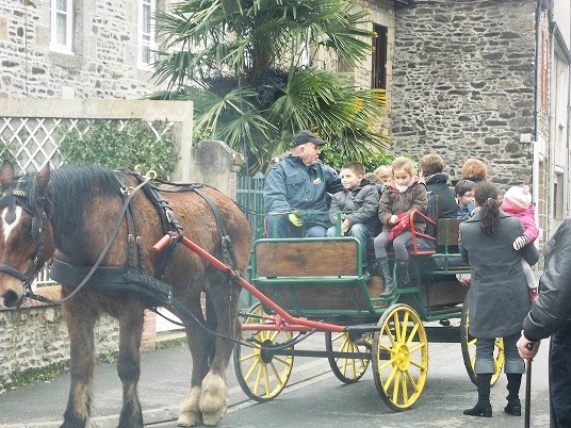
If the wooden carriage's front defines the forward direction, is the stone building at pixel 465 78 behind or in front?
behind

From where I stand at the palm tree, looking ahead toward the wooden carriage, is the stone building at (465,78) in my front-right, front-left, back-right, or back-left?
back-left

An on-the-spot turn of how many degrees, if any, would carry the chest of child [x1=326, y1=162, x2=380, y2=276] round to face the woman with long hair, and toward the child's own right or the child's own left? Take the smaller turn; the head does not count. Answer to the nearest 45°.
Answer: approximately 90° to the child's own left

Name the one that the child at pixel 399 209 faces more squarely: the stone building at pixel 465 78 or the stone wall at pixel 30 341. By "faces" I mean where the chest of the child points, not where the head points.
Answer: the stone wall

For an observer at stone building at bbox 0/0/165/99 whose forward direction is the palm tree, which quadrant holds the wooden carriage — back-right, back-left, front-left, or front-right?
front-right

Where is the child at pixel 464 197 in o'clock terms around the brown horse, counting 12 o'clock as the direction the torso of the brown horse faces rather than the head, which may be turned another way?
The child is roughly at 6 o'clock from the brown horse.

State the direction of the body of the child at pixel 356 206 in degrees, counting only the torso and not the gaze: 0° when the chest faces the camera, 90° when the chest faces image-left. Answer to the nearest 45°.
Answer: approximately 45°

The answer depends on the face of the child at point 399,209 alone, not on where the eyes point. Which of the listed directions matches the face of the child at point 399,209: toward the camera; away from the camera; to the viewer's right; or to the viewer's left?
toward the camera

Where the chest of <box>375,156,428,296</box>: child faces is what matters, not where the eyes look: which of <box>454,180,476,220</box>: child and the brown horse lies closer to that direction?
the brown horse

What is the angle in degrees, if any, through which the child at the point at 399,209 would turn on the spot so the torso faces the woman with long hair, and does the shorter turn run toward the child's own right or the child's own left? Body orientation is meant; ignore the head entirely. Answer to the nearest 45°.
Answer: approximately 90° to the child's own left

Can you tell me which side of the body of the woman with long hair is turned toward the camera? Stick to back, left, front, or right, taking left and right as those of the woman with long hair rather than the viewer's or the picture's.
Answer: back

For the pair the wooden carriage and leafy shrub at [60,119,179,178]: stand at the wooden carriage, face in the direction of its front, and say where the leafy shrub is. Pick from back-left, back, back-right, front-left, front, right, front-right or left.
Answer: right

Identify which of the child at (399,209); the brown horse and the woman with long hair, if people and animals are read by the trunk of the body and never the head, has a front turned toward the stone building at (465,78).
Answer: the woman with long hair

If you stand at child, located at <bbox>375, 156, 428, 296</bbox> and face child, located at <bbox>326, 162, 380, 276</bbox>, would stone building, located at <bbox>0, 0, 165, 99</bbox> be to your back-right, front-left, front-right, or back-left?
front-right

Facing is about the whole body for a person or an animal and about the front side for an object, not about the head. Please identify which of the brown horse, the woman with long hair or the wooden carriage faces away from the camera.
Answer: the woman with long hair

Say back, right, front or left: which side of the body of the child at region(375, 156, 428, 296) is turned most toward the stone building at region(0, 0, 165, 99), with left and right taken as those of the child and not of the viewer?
right
